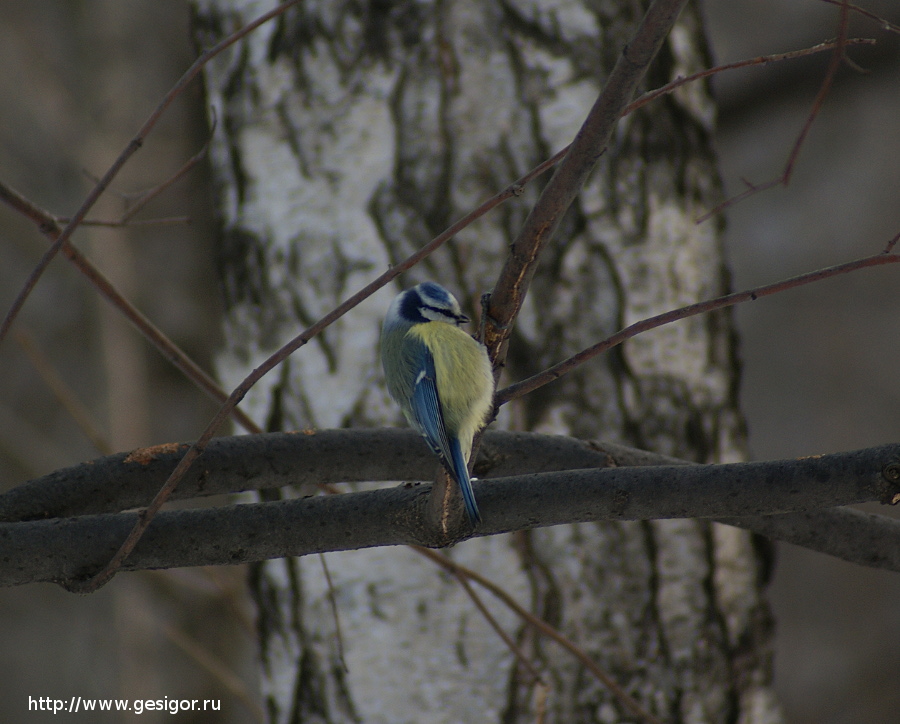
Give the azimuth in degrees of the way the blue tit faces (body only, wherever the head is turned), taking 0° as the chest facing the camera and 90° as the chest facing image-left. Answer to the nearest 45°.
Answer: approximately 270°
